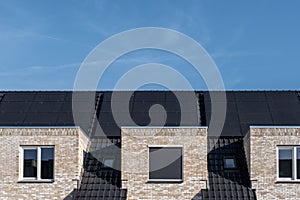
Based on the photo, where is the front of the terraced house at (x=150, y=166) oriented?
toward the camera

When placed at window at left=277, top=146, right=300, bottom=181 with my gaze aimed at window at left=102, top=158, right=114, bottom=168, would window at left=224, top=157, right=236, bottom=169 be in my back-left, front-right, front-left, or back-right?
front-right

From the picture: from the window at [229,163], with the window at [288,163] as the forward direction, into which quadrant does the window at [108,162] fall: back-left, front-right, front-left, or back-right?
back-right
